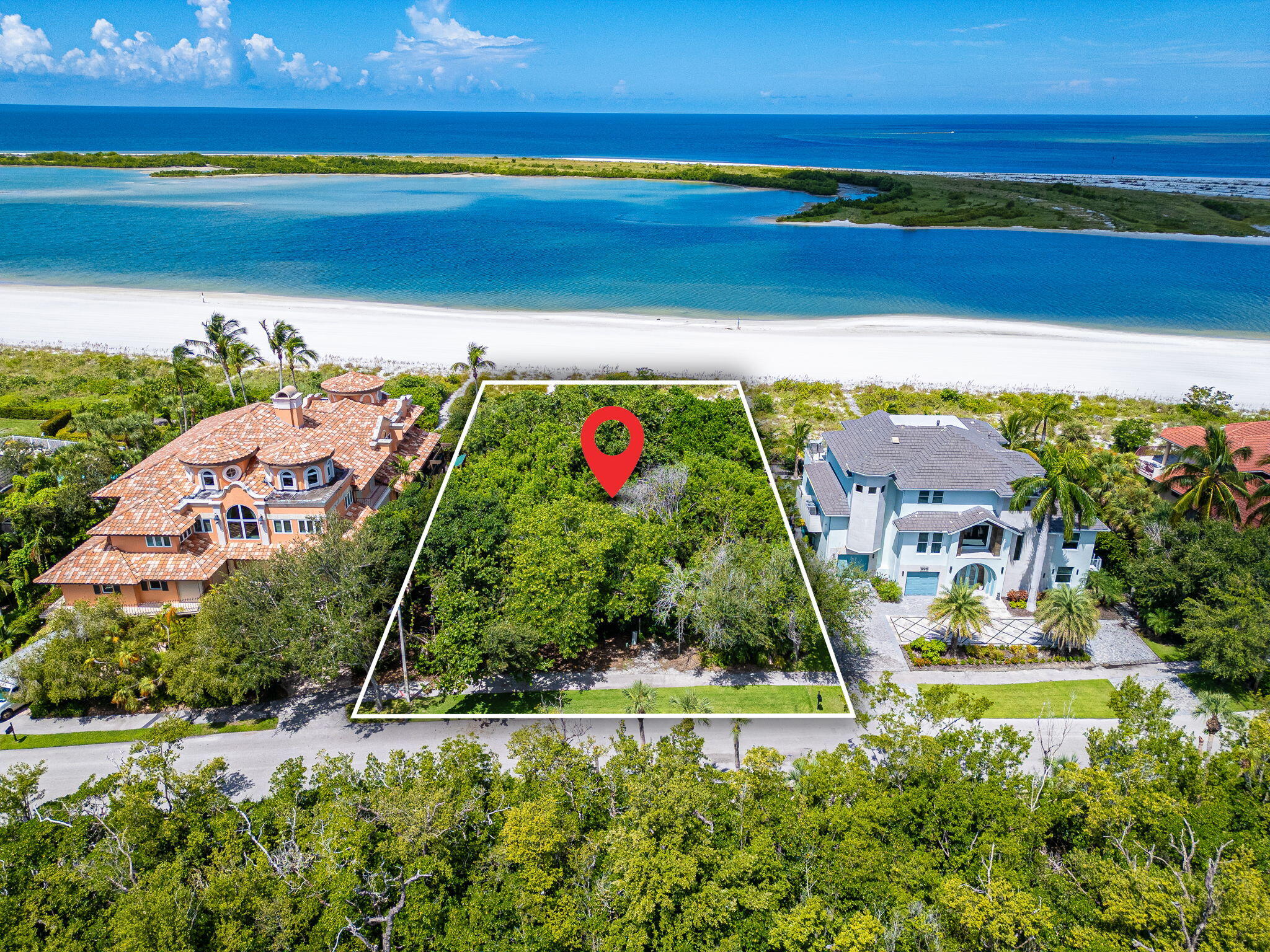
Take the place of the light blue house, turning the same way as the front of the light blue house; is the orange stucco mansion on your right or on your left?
on your right

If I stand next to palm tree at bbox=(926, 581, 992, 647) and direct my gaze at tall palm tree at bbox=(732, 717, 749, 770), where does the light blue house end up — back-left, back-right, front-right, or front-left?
back-right

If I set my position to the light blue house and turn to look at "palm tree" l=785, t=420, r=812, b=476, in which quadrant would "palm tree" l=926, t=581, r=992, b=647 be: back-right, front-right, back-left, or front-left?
back-left

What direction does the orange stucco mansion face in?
toward the camera

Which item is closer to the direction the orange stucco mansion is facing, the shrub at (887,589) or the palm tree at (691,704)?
the palm tree

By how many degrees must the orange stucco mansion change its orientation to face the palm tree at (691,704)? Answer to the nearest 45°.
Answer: approximately 45° to its left

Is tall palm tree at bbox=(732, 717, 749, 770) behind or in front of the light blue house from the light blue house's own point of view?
in front

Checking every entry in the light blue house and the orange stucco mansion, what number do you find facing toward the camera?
2

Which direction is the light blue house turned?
toward the camera

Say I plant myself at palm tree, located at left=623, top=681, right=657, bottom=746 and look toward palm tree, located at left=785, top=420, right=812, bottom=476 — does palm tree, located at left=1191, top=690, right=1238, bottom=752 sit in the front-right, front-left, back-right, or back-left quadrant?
front-right
